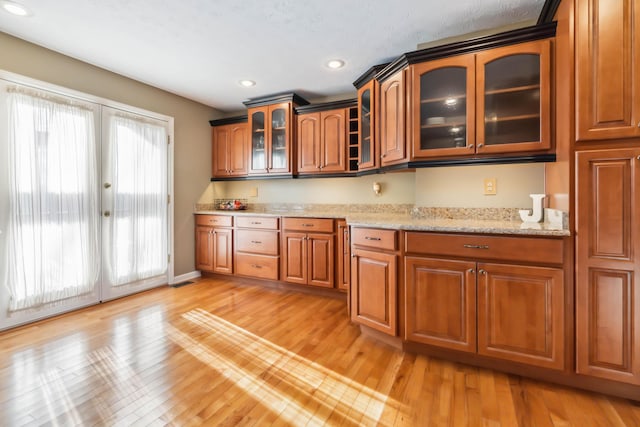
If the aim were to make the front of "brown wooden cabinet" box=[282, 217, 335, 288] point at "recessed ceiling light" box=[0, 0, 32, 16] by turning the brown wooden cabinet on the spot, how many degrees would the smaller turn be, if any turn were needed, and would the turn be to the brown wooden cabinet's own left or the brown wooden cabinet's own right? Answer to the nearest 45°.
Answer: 0° — it already faces it

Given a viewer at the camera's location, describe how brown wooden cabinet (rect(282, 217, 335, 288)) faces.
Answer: facing the viewer and to the left of the viewer

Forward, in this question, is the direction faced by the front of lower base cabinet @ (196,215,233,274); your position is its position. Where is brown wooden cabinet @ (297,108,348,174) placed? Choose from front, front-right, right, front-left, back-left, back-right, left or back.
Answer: left

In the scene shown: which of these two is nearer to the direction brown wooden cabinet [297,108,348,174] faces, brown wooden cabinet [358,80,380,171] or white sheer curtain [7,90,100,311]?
the white sheer curtain

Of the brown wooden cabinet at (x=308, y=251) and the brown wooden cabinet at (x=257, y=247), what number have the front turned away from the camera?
0

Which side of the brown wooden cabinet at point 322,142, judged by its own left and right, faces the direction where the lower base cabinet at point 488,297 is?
left

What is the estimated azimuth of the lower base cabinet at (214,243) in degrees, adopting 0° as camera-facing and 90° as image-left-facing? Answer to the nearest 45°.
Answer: approximately 45°

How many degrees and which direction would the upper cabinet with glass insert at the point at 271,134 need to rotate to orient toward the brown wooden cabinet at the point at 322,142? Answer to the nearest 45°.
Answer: approximately 90° to its left

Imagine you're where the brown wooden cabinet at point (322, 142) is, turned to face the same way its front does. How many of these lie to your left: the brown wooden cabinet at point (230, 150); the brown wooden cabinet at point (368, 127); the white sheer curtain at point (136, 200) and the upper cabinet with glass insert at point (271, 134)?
1
